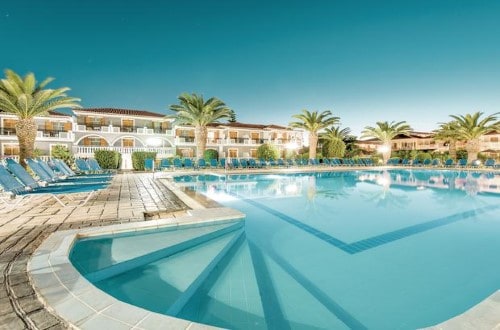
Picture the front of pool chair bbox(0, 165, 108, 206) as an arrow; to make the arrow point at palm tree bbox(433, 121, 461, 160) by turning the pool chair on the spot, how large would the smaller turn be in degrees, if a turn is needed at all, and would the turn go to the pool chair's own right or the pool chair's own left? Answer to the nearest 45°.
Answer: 0° — it already faces it

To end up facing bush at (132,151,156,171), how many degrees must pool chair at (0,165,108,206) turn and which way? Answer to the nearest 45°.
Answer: approximately 45° to its left

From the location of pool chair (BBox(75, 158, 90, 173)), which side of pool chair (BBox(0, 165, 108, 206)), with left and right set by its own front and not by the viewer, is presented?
left

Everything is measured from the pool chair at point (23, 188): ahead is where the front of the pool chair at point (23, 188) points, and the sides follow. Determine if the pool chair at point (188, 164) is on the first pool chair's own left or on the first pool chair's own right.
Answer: on the first pool chair's own left

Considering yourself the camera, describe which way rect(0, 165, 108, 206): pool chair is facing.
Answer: facing to the right of the viewer

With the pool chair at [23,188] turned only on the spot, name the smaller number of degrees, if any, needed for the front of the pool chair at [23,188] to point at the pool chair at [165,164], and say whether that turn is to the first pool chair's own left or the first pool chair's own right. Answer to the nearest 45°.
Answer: approximately 45° to the first pool chair's own left

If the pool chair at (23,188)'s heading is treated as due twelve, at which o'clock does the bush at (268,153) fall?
The bush is roughly at 11 o'clock from the pool chair.

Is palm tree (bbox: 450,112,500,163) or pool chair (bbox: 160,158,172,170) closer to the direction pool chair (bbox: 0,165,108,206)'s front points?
the palm tree

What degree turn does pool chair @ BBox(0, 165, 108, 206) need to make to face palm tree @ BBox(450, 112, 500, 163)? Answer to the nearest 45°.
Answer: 0° — it already faces it
